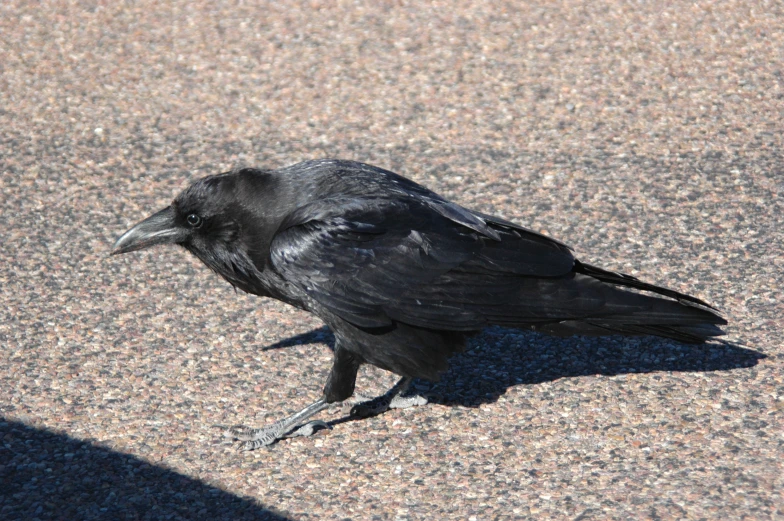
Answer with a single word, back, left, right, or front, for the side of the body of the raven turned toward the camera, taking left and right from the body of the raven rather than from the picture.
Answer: left
